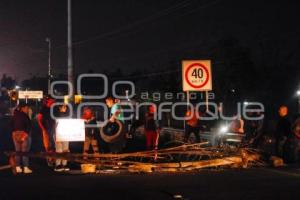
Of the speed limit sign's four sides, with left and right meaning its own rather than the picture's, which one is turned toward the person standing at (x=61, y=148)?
right

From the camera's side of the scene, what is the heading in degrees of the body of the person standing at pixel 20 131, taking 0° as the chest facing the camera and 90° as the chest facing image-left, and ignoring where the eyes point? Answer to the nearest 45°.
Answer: approximately 315°

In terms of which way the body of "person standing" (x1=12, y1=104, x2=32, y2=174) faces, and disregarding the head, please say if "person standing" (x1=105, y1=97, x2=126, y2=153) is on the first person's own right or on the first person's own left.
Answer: on the first person's own left

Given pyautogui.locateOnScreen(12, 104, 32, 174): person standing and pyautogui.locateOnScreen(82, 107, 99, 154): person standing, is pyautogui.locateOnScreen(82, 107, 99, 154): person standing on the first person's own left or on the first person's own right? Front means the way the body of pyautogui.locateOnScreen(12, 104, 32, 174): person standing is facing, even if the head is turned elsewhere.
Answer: on the first person's own left

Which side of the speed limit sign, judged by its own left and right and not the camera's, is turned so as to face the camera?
front

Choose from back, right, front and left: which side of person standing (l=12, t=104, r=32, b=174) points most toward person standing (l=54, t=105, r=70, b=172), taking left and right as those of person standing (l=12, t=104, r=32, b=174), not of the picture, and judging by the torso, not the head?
left
